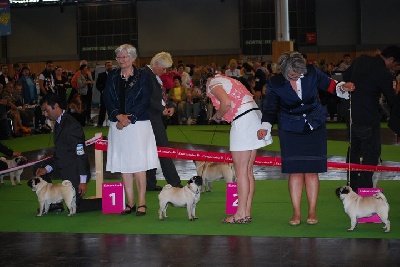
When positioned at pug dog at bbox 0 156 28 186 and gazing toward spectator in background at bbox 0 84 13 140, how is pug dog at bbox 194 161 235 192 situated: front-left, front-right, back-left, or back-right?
back-right

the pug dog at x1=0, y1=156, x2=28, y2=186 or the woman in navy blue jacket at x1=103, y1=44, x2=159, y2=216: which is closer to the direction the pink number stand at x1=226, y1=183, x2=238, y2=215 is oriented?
the woman in navy blue jacket

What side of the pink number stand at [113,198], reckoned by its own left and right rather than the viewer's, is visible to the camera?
front

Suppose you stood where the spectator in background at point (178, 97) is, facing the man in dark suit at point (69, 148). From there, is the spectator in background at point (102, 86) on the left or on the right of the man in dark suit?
right

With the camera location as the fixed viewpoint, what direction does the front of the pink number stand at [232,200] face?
facing the viewer

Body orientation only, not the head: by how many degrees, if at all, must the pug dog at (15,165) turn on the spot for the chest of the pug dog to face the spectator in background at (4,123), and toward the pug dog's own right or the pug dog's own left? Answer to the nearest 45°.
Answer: approximately 90° to the pug dog's own left

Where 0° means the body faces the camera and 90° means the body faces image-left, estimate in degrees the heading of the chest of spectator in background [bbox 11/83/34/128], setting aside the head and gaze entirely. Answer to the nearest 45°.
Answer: approximately 315°

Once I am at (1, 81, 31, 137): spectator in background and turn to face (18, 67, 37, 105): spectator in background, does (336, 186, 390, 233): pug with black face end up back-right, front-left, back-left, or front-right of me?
back-right

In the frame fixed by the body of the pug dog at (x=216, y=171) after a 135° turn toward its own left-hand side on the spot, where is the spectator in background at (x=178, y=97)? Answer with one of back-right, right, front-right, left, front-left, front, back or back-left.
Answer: back-left

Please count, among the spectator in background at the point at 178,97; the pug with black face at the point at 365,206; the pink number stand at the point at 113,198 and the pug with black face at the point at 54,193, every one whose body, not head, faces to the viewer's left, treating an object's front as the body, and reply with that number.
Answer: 2

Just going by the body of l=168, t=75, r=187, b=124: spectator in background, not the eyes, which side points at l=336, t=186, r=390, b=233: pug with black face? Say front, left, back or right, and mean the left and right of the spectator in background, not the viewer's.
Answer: front
